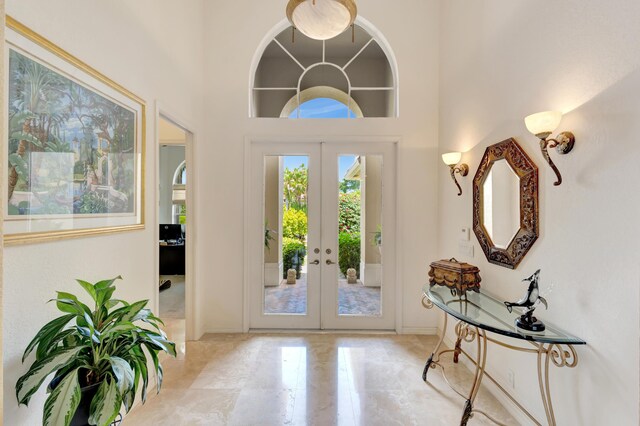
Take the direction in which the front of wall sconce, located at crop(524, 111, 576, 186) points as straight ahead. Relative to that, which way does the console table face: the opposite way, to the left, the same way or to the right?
the same way

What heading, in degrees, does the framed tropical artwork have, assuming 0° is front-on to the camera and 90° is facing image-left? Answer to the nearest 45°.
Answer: approximately 315°

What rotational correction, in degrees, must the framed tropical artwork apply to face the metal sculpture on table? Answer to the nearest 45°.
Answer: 0° — it already faces it

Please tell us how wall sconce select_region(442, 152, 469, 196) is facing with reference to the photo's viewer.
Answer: facing the viewer and to the left of the viewer

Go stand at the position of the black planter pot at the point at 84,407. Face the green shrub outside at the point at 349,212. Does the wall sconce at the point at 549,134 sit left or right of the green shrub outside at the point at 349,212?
right

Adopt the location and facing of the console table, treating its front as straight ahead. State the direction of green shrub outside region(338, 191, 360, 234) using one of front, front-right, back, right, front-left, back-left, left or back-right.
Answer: right

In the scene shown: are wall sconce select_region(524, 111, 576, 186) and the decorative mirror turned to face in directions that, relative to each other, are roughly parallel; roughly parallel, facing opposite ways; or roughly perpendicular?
roughly parallel

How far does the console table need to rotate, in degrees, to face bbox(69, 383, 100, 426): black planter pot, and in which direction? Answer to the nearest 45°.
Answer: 0° — it already faces it

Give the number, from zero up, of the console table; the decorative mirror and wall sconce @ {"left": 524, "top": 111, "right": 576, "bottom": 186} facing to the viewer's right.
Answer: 0

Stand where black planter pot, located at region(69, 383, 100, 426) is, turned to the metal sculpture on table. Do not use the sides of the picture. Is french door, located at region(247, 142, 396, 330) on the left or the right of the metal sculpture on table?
left

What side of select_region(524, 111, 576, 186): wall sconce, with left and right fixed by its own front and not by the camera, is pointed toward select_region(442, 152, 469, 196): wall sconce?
right

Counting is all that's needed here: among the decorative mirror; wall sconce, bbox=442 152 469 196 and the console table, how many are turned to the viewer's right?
0

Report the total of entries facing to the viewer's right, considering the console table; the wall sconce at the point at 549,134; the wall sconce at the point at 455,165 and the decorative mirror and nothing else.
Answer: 0

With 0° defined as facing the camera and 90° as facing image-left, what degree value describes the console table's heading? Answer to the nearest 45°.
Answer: approximately 45°

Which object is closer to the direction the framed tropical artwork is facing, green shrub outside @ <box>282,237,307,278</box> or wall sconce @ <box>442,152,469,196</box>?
the wall sconce

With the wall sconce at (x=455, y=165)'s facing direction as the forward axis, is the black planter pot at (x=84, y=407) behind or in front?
in front

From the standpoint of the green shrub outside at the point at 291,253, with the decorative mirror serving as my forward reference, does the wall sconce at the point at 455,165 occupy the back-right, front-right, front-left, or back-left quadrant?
front-left
